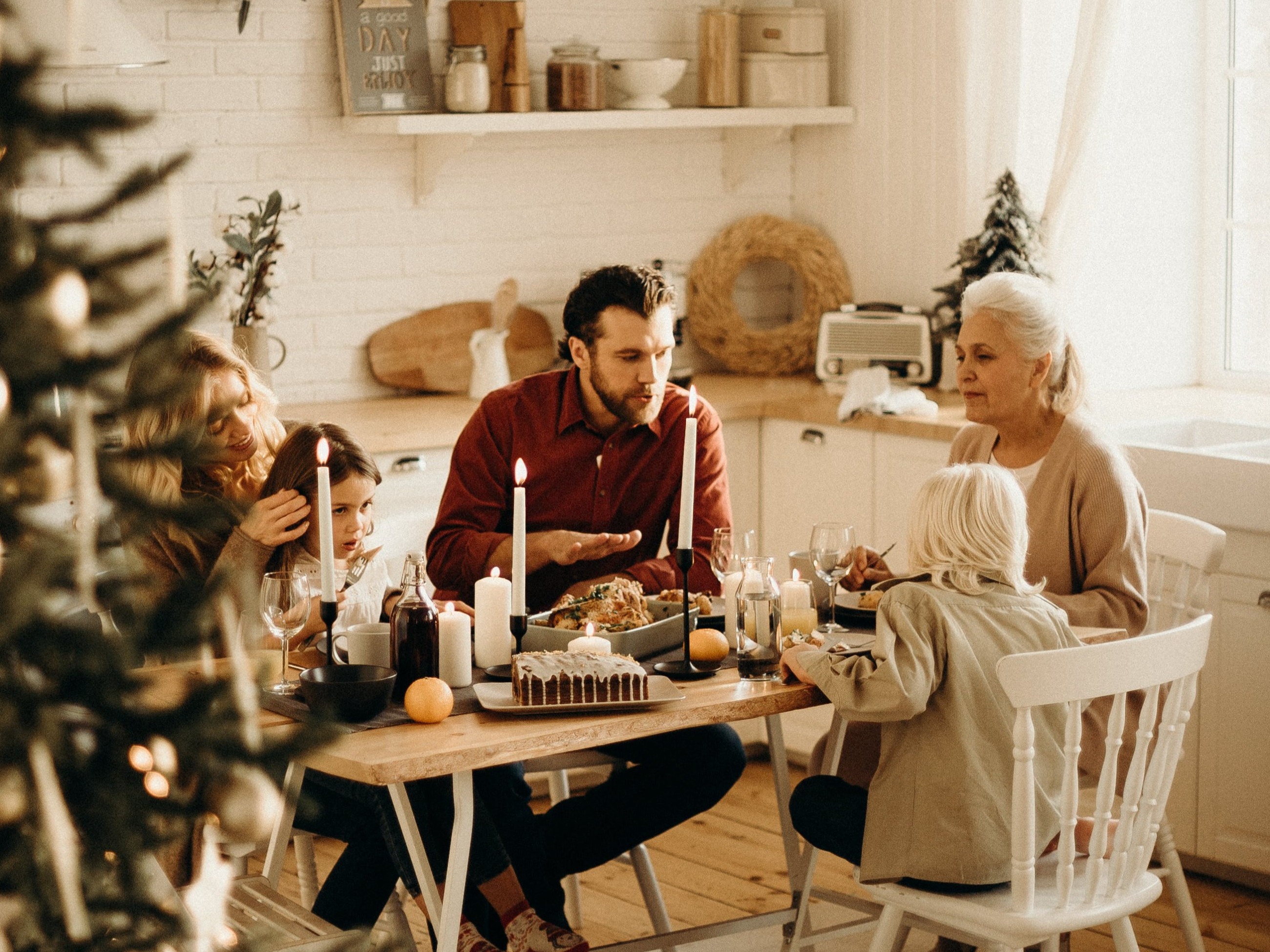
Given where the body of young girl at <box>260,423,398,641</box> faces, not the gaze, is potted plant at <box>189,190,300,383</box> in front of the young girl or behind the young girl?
behind

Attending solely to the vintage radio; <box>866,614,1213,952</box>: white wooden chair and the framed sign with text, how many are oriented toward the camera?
2

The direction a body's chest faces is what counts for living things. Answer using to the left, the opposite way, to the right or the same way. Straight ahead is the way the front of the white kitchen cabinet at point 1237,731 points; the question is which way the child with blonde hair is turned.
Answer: to the right

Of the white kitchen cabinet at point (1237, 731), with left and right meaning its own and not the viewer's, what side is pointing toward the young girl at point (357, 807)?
front

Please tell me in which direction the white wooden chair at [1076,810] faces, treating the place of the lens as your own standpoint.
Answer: facing away from the viewer and to the left of the viewer

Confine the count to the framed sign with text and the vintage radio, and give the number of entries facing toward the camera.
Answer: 2

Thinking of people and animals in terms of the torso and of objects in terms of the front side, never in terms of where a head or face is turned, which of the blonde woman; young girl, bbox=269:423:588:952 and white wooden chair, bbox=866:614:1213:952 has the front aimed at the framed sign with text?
the white wooden chair

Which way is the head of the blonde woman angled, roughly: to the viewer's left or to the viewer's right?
to the viewer's right

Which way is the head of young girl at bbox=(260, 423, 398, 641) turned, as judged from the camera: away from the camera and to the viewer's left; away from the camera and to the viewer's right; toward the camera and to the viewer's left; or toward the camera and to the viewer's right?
toward the camera and to the viewer's right

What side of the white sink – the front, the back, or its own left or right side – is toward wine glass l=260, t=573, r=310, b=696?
front

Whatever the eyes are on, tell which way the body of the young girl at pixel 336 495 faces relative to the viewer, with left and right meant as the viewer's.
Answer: facing the viewer and to the right of the viewer

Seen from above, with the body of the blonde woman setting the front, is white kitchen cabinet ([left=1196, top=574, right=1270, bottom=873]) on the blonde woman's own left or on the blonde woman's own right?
on the blonde woman's own left
